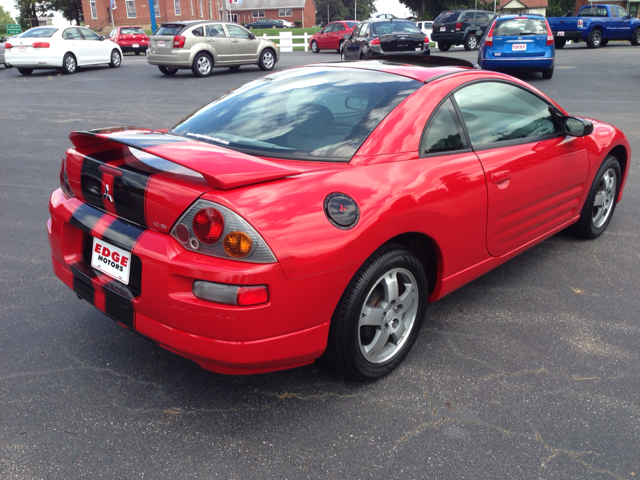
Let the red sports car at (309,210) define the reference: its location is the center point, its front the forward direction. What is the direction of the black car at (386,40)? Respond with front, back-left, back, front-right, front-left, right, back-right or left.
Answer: front-left

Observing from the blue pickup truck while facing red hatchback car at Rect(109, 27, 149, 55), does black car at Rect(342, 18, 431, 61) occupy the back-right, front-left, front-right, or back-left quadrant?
front-left

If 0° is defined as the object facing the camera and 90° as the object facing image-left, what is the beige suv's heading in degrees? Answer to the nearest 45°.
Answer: approximately 225°

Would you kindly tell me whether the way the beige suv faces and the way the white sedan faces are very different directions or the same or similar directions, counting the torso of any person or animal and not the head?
same or similar directions

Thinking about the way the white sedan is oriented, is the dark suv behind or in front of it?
in front

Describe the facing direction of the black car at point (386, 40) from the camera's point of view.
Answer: facing away from the viewer and to the left of the viewer

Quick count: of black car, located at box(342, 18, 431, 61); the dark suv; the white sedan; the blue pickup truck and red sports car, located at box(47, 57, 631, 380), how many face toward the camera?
0

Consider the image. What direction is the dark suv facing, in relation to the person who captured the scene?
facing away from the viewer and to the right of the viewer

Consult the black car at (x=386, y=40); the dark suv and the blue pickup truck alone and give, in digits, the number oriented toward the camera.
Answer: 0

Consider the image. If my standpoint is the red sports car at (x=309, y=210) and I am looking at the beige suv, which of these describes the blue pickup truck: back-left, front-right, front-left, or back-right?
front-right

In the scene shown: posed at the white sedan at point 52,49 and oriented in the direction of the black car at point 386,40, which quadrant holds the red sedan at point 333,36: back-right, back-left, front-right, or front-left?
front-left

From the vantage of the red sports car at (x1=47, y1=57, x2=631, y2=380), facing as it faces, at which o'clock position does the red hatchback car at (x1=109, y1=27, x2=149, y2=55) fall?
the red hatchback car at (x1=109, y1=27, x2=149, y2=55) is roughly at 10 o'clock from the red sports car at (x1=47, y1=57, x2=631, y2=380).

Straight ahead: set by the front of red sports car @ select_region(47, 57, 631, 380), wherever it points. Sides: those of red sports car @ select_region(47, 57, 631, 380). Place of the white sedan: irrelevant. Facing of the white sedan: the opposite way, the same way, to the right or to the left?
the same way

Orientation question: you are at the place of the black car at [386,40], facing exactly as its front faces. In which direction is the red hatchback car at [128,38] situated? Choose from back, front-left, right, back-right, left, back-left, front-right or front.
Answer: front
